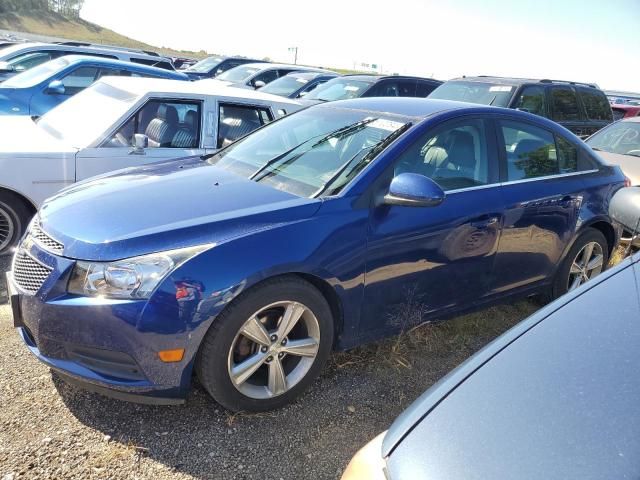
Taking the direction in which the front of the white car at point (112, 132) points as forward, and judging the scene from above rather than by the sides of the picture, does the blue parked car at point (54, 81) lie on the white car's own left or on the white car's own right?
on the white car's own right

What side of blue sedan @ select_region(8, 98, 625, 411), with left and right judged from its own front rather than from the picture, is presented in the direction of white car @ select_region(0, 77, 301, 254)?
right

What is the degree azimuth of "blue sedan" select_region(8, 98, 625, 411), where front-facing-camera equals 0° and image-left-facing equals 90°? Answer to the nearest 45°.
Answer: approximately 45°

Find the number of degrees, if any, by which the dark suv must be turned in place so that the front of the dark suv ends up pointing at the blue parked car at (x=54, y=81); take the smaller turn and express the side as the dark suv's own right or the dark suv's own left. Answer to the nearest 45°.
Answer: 0° — it already faces it

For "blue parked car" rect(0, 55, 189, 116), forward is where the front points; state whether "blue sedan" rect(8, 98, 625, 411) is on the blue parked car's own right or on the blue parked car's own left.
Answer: on the blue parked car's own left

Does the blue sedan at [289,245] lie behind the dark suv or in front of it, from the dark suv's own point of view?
in front

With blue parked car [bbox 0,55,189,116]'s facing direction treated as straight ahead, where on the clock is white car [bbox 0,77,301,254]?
The white car is roughly at 10 o'clock from the blue parked car.

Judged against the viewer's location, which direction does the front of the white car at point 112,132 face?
facing the viewer and to the left of the viewer
